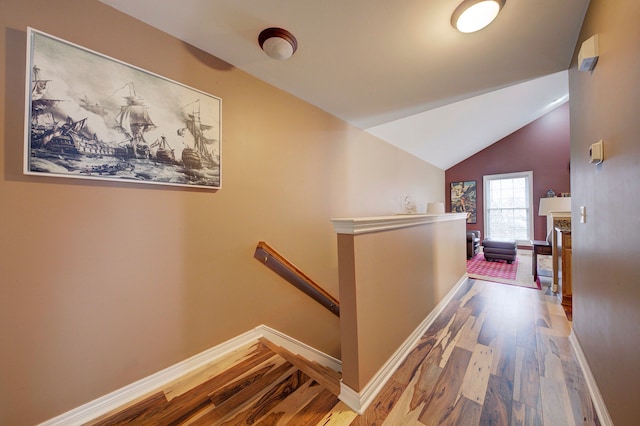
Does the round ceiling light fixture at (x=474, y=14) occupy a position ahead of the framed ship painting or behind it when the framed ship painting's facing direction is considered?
ahead

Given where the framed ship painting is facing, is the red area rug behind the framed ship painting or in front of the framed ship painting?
in front

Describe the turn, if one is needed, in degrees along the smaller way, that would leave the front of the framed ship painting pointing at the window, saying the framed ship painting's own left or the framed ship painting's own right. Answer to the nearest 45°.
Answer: approximately 45° to the framed ship painting's own left

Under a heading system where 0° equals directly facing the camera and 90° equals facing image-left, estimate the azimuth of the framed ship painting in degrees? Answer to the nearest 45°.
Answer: approximately 315°
